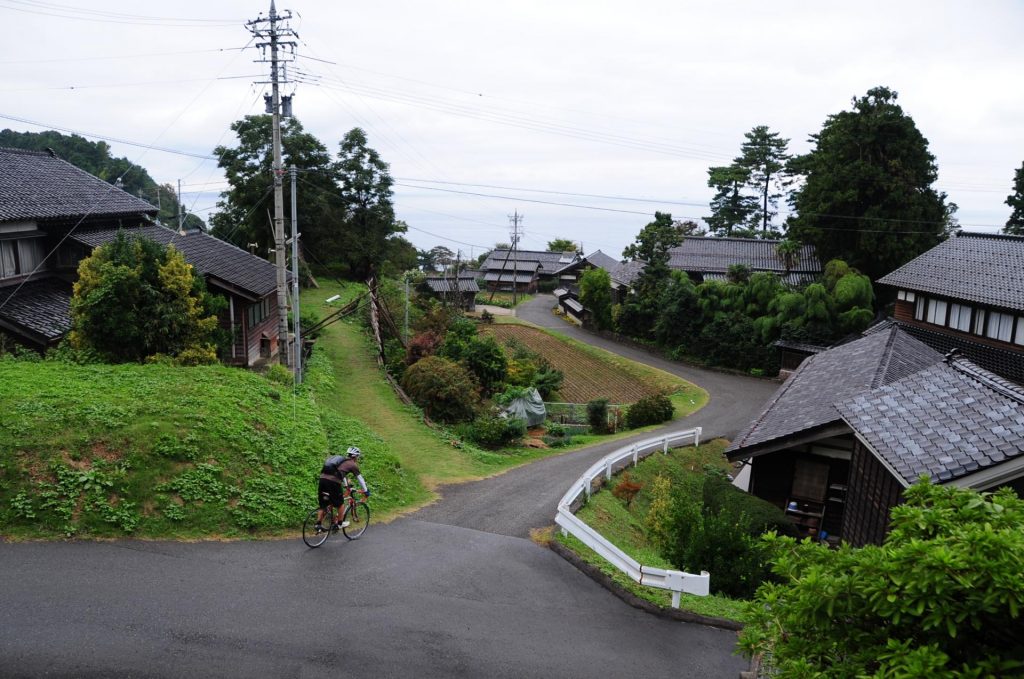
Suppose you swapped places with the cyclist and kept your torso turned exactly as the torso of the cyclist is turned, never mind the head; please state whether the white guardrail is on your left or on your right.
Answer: on your right

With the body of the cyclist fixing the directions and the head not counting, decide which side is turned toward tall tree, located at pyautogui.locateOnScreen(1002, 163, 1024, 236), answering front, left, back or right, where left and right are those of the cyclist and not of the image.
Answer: front

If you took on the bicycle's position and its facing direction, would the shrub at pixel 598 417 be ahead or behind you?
ahead

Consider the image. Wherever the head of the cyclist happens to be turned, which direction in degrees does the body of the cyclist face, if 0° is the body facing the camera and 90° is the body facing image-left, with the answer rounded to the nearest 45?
approximately 225°

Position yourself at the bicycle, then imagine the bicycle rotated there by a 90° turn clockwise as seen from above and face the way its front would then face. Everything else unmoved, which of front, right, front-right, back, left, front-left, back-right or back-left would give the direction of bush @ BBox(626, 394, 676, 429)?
left

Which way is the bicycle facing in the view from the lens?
facing away from the viewer and to the right of the viewer

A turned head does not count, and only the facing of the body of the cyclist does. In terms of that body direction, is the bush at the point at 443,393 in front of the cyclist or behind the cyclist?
in front

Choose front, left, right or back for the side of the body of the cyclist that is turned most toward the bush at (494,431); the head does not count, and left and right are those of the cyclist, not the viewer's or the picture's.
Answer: front

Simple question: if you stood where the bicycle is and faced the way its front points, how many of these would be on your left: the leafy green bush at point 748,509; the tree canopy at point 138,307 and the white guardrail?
1

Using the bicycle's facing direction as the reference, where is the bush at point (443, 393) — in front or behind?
in front

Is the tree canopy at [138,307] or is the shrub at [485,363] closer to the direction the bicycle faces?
the shrub

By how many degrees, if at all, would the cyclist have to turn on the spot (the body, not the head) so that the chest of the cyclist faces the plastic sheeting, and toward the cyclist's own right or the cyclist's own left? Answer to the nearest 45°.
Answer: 0° — they already face it

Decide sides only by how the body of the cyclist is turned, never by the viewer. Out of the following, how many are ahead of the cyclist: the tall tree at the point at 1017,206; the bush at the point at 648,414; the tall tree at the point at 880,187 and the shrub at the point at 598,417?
4

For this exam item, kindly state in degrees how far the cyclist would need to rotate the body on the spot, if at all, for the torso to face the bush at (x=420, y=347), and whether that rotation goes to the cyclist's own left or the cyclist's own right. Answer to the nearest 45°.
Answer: approximately 45° to the cyclist's own left

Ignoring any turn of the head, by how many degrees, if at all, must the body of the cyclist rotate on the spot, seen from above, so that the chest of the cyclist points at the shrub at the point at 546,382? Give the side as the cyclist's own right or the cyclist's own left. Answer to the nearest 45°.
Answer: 0° — they already face it

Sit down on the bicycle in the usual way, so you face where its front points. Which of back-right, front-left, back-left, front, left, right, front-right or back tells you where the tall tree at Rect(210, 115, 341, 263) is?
front-left
